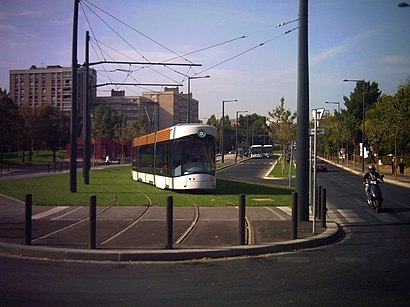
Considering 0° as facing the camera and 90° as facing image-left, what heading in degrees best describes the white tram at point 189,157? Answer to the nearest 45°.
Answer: approximately 315°

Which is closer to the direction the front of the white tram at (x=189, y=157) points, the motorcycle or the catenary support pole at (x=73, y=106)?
the motorcycle

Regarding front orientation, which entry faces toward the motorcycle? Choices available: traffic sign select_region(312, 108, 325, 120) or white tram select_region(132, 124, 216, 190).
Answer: the white tram

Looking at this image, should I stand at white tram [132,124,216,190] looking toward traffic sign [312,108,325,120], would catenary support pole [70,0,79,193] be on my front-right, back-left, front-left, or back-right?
front-right

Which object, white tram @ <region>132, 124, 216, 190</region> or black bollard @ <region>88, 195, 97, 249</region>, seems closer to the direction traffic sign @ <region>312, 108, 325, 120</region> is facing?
the black bollard

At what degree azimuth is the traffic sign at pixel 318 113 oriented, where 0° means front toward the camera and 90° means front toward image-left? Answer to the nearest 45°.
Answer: approximately 0°

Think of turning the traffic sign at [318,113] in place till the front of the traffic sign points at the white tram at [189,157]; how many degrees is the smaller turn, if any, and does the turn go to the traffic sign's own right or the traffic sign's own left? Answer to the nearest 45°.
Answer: approximately 135° to the traffic sign's own right

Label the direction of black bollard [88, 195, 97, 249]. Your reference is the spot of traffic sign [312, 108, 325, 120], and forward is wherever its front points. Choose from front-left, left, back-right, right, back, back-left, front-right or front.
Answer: front-right

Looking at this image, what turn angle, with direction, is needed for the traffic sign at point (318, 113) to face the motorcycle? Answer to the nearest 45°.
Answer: approximately 135° to its left

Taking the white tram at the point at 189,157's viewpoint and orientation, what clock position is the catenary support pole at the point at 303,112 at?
The catenary support pole is roughly at 1 o'clock from the white tram.

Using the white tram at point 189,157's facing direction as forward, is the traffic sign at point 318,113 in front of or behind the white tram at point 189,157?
in front

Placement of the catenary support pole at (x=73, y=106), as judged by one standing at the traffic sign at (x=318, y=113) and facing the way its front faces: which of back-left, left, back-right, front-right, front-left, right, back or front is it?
back-right

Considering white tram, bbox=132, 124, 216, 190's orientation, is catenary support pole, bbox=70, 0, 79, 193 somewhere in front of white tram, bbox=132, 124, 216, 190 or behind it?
behind

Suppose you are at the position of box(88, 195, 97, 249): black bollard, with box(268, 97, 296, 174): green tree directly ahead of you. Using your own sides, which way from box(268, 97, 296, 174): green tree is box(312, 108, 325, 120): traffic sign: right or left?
right
